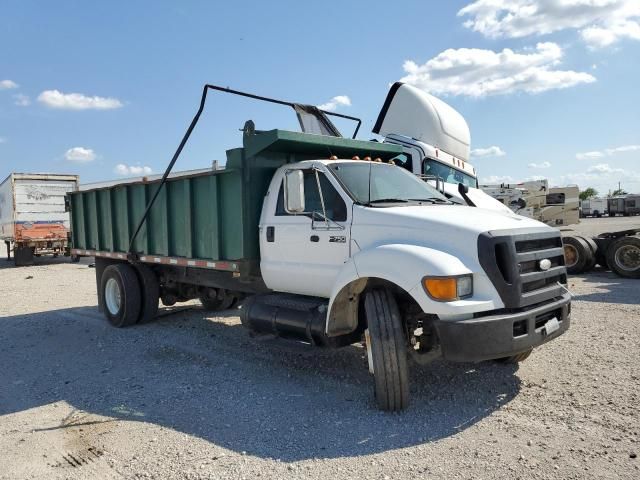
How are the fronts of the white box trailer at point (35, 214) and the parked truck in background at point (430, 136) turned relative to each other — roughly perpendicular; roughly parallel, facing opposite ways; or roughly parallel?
roughly parallel, facing opposite ways

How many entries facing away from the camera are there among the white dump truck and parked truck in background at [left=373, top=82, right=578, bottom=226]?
0

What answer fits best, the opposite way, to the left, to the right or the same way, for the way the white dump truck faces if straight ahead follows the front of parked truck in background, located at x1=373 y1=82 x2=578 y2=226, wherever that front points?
the same way

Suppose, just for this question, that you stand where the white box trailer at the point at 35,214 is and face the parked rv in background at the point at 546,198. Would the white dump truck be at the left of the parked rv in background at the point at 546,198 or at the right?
right

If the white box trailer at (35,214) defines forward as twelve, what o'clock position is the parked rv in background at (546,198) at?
The parked rv in background is roughly at 4 o'clock from the white box trailer.

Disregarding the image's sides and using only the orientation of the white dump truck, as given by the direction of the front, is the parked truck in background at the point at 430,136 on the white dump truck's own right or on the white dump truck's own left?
on the white dump truck's own left

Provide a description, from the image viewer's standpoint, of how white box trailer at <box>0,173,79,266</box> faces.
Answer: facing away from the viewer

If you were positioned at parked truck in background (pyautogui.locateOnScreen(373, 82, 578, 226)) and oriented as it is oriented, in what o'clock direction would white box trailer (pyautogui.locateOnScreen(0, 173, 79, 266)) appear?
The white box trailer is roughly at 5 o'clock from the parked truck in background.

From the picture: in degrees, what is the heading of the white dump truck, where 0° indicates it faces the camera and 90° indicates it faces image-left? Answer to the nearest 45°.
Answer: approximately 315°

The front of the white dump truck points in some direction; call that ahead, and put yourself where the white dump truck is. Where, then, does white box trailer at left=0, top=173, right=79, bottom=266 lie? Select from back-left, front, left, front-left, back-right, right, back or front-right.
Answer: back

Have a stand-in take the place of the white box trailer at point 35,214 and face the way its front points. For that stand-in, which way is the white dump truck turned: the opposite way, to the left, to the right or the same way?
the opposite way

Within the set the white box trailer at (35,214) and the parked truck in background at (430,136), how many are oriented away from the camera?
1

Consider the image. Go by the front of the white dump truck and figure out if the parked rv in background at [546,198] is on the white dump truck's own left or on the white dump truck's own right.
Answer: on the white dump truck's own left

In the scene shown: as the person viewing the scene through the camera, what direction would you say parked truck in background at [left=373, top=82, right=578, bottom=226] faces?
facing the viewer and to the right of the viewer

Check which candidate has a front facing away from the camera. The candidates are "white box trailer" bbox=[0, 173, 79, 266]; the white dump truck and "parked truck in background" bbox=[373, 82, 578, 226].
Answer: the white box trailer

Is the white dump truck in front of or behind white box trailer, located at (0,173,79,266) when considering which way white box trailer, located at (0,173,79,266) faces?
behind

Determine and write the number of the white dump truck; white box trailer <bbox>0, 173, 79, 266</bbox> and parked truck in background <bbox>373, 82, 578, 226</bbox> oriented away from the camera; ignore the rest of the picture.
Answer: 1
